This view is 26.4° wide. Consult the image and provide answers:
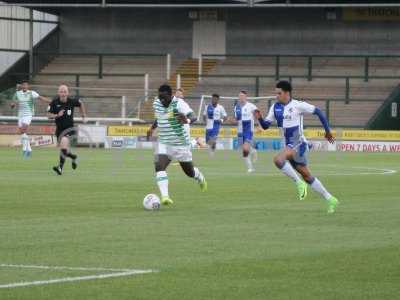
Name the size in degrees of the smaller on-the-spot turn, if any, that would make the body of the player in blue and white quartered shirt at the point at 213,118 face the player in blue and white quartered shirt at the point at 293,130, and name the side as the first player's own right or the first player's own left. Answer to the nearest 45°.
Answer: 0° — they already face them

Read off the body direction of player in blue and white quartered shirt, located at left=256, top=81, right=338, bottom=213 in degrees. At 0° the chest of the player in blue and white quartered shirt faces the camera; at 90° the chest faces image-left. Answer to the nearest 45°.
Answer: approximately 45°

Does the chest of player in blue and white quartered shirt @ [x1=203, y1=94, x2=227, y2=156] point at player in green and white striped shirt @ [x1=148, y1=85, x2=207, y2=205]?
yes

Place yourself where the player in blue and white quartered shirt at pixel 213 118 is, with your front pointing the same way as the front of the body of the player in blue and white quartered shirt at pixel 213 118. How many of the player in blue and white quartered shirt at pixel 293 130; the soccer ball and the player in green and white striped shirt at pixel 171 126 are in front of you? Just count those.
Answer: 3

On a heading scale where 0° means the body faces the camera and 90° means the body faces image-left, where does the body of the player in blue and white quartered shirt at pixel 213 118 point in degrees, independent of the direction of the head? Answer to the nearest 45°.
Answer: approximately 0°

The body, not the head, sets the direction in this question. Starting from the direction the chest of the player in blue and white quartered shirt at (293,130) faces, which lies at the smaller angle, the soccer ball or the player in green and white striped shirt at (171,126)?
the soccer ball

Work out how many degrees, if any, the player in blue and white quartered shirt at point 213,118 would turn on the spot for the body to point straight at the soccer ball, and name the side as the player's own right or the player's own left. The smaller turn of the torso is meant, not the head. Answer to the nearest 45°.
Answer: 0° — they already face it

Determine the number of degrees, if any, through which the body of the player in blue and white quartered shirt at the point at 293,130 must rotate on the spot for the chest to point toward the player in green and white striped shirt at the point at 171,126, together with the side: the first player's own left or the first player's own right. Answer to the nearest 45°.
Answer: approximately 45° to the first player's own right
